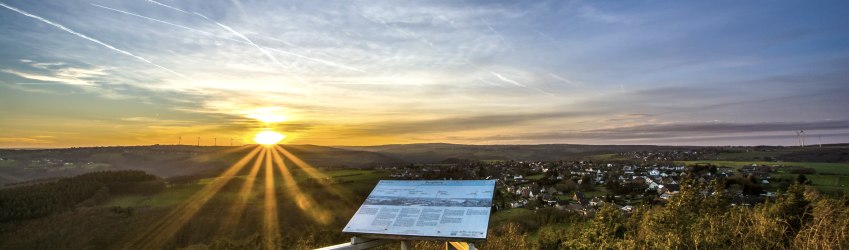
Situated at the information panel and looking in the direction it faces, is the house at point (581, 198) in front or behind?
behind

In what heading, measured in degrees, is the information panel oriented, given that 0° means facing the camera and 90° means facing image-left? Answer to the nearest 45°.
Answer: approximately 0°
